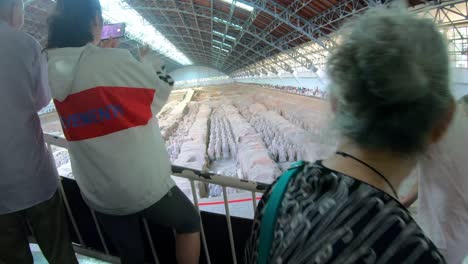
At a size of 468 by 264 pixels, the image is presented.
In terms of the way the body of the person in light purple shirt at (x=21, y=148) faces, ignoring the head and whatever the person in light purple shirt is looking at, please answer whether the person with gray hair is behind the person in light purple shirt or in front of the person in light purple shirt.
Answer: behind

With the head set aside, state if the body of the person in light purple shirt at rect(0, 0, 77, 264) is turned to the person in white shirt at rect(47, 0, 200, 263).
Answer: no

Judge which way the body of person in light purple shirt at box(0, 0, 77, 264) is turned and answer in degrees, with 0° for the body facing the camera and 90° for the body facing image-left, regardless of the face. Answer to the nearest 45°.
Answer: approximately 180°
